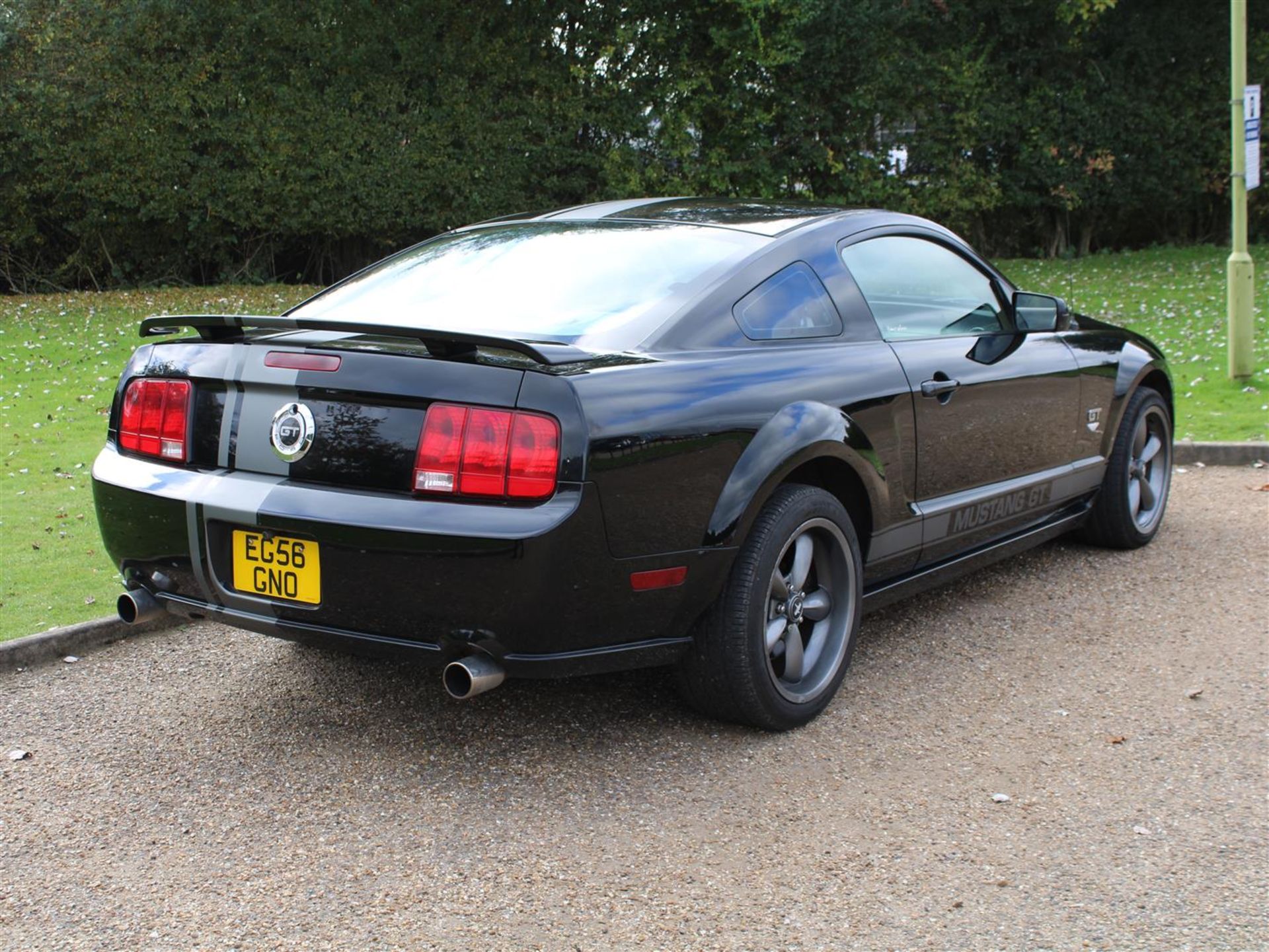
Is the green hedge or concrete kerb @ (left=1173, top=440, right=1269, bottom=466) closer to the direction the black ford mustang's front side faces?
the concrete kerb

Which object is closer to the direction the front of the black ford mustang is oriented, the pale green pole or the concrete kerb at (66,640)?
the pale green pole

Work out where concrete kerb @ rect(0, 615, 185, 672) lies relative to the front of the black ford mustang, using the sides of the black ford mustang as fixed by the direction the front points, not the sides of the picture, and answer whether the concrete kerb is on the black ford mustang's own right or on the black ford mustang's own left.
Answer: on the black ford mustang's own left

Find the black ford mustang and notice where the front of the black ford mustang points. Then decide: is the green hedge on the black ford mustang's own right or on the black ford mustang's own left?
on the black ford mustang's own left

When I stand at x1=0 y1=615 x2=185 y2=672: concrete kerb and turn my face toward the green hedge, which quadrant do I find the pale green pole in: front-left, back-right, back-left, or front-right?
front-right

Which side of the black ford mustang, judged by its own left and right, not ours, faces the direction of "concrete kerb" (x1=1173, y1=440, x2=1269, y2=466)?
front

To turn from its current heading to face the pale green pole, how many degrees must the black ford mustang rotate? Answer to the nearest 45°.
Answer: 0° — it already faces it

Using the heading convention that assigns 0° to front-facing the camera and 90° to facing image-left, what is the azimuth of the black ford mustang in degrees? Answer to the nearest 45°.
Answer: approximately 225°

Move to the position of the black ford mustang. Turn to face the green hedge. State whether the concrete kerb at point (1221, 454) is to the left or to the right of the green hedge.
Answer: right
